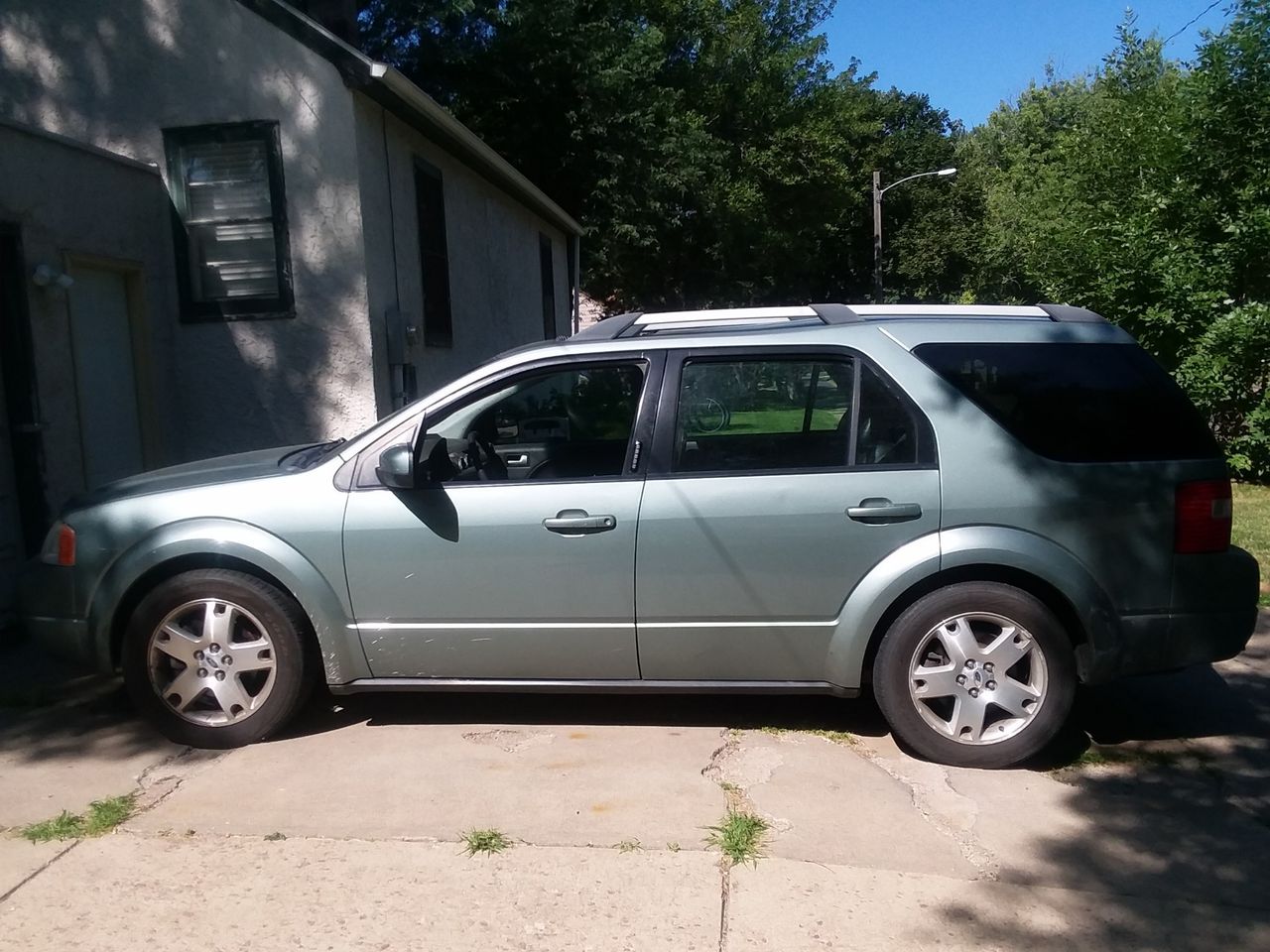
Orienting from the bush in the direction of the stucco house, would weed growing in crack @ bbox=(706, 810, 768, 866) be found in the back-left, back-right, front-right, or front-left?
front-left

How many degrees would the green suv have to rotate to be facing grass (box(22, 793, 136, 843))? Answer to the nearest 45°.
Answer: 0° — it already faces it

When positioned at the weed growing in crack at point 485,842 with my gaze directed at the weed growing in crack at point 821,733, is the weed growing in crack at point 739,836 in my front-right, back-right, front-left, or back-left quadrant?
front-right

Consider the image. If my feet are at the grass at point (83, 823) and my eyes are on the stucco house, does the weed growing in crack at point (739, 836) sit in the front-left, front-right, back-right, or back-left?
back-right

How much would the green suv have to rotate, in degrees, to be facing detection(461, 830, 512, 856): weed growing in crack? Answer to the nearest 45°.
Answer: approximately 45° to its left

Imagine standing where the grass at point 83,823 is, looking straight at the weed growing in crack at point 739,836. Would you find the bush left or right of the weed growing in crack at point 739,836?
left

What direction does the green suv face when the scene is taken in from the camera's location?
facing to the left of the viewer

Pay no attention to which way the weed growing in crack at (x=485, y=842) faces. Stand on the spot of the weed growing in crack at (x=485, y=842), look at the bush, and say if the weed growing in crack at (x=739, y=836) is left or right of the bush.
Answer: right

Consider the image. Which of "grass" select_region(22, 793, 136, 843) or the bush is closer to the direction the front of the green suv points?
the grass

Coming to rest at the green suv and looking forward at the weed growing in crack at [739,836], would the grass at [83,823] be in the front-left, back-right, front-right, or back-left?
front-right

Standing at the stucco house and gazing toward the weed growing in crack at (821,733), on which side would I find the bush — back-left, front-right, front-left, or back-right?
front-left

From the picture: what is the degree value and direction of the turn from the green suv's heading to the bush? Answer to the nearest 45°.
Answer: approximately 135° to its right
